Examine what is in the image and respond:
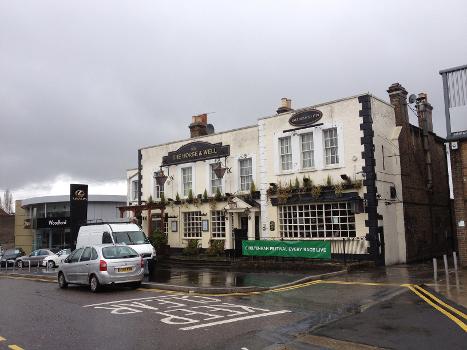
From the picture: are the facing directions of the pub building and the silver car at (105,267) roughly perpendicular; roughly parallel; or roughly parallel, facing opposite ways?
roughly perpendicular

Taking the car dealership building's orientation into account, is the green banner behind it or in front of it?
in front

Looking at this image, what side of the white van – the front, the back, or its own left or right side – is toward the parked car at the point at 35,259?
back

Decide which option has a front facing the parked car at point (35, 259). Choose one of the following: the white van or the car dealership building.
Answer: the car dealership building

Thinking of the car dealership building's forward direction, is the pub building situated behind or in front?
in front

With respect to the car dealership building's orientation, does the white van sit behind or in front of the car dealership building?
in front

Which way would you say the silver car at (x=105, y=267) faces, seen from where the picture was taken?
facing away from the viewer and to the left of the viewer

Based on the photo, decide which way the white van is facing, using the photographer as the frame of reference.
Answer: facing the viewer and to the right of the viewer

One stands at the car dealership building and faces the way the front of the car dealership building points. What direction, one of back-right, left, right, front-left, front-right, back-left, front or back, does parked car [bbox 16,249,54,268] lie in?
front

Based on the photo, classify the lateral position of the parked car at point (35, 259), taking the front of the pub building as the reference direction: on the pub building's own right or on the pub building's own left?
on the pub building's own right

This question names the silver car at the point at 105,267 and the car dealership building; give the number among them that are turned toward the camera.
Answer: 1

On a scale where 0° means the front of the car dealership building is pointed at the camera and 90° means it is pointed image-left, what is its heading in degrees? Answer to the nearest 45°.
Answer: approximately 0°
